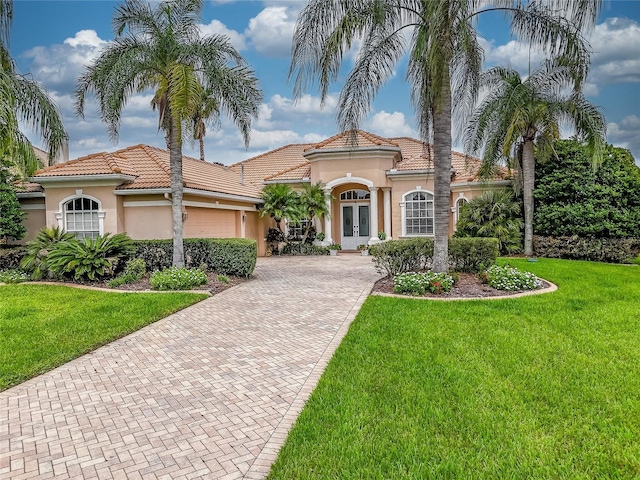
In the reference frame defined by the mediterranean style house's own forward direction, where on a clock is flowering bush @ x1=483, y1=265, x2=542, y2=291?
The flowering bush is roughly at 11 o'clock from the mediterranean style house.

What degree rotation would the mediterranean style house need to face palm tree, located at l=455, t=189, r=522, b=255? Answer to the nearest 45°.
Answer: approximately 90° to its left

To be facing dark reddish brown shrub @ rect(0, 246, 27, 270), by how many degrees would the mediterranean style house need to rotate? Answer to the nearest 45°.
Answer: approximately 45° to its right

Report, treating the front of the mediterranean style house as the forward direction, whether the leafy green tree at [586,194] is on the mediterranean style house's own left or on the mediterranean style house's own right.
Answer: on the mediterranean style house's own left

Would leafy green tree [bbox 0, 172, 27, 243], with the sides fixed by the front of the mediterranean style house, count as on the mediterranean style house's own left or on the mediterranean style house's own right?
on the mediterranean style house's own right

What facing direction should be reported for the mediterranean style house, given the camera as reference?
facing the viewer

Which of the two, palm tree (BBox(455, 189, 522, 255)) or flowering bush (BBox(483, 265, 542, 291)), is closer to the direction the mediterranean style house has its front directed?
the flowering bush

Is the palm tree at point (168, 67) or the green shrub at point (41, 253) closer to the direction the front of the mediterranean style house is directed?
the palm tree
